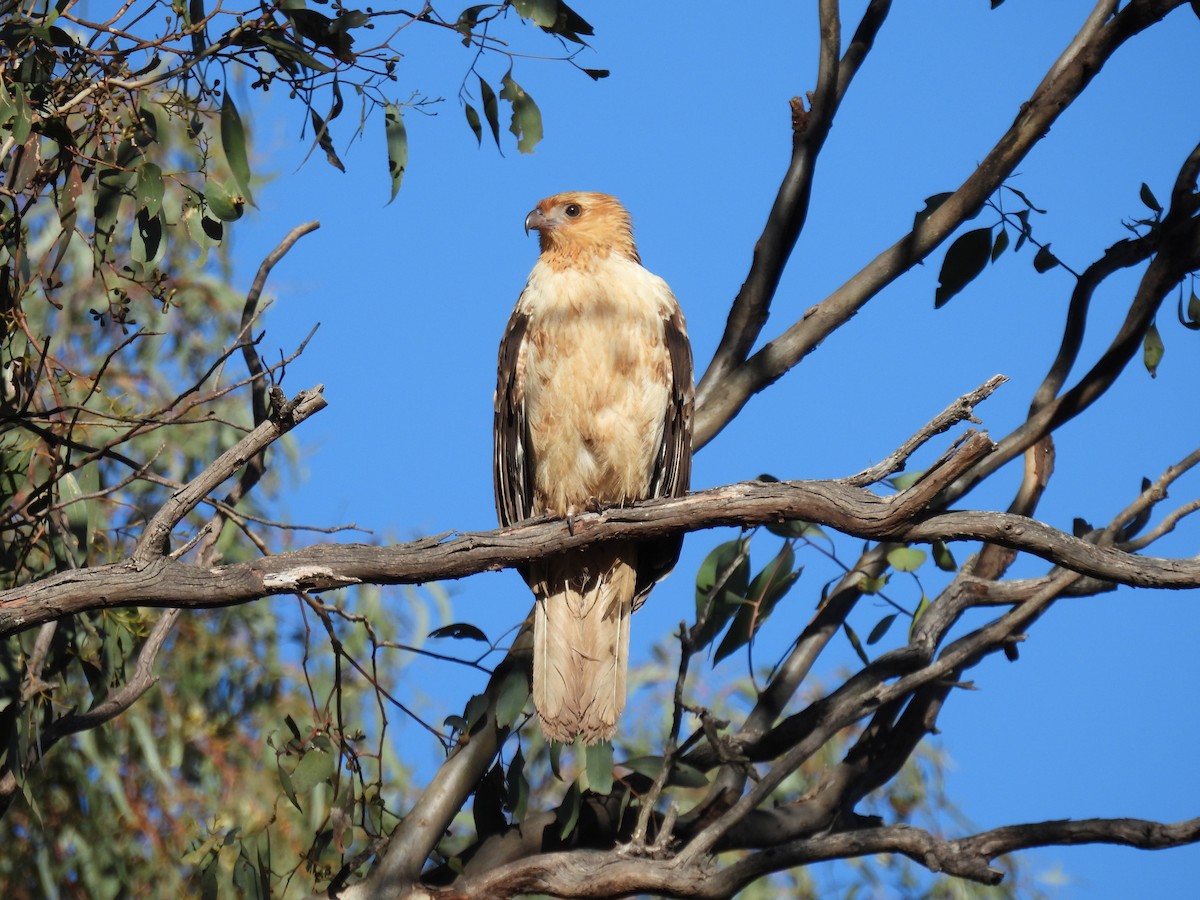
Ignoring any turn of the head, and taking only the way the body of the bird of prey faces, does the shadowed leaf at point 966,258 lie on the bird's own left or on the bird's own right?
on the bird's own left

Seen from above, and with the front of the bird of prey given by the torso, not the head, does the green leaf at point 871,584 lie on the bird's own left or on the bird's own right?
on the bird's own left

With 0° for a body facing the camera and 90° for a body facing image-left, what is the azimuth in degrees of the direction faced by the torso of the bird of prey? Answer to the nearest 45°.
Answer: approximately 0°

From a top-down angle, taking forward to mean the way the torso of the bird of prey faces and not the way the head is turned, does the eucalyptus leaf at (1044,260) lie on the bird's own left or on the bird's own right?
on the bird's own left

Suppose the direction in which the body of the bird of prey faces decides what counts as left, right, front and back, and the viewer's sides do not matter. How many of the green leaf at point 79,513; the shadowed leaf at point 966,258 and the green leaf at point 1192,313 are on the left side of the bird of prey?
2

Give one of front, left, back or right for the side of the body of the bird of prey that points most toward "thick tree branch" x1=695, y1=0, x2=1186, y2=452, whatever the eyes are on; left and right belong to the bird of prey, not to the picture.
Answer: left

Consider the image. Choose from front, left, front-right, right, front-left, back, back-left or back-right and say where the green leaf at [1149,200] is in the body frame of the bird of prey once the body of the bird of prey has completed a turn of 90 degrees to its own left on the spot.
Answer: front

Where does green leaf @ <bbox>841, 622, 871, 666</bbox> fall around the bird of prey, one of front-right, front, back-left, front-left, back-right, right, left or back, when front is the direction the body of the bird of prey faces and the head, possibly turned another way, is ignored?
back-left

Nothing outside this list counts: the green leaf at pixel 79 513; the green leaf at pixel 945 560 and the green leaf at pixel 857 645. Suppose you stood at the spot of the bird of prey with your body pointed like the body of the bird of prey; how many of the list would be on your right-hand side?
1

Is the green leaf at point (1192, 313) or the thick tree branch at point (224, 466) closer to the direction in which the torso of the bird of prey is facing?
the thick tree branch

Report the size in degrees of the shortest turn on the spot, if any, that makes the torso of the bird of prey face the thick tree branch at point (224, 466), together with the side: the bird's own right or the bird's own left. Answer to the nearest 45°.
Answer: approximately 45° to the bird's own right
